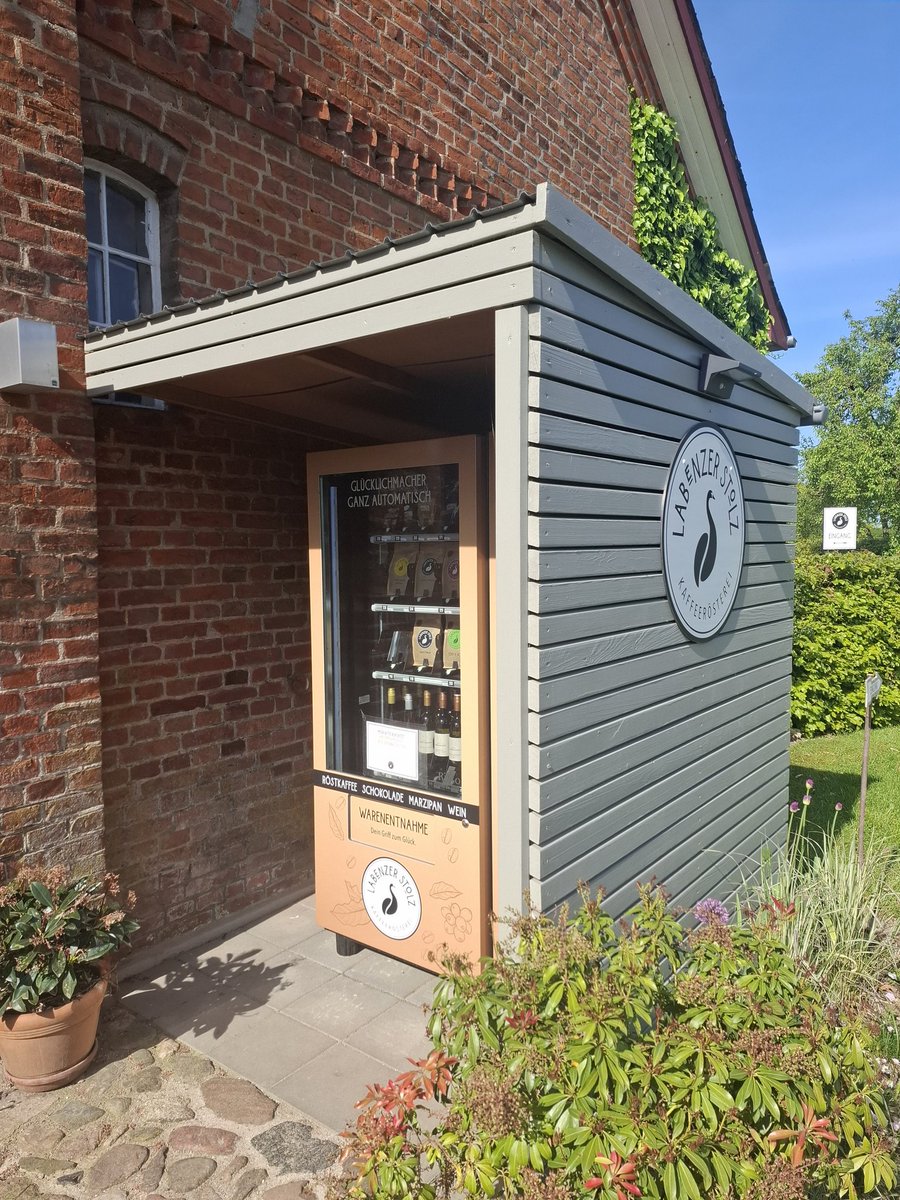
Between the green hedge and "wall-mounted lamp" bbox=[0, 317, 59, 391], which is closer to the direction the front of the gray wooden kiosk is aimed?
the wall-mounted lamp

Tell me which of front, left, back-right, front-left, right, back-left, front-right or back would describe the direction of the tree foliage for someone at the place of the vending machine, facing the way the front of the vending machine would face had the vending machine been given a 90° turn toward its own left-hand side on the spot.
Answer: left

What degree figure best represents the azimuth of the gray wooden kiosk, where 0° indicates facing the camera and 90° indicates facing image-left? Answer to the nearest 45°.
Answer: approximately 45°

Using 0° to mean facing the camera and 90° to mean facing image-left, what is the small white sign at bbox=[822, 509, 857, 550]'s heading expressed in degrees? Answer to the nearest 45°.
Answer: approximately 0°

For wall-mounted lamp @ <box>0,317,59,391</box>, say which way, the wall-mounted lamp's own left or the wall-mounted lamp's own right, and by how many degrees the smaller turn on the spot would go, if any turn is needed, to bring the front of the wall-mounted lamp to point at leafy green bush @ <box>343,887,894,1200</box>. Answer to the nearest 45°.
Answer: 0° — it already faces it

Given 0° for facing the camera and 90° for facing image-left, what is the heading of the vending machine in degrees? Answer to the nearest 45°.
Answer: approximately 45°

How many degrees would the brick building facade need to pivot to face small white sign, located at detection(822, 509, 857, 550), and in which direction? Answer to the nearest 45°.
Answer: approximately 90° to its left
